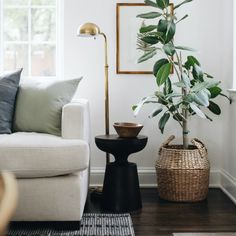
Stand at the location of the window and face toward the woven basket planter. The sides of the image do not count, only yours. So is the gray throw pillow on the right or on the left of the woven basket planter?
right

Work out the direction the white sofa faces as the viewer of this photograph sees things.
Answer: facing the viewer

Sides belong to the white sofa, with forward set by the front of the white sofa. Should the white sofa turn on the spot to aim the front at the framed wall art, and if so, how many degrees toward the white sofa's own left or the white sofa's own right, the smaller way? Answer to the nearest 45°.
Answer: approximately 135° to the white sofa's own left

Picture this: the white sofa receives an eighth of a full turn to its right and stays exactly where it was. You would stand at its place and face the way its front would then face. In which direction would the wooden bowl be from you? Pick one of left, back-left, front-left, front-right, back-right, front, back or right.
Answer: back

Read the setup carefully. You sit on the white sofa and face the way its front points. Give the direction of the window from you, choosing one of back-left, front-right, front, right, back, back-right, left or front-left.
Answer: back

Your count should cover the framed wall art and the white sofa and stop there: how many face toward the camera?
2

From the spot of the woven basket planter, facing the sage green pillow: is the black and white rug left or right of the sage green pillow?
left

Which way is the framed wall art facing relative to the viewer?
toward the camera

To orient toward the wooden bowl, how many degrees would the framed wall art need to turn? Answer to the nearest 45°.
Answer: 0° — it already faces it

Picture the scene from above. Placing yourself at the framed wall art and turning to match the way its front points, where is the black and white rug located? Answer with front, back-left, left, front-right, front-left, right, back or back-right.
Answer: front
